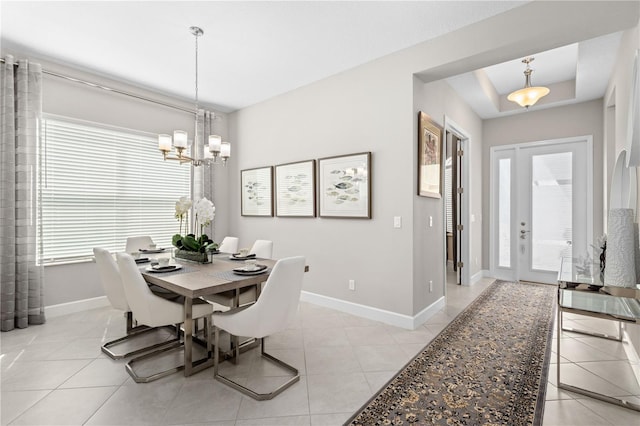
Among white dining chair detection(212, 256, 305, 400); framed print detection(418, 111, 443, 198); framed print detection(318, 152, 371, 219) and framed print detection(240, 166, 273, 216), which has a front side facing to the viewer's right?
framed print detection(418, 111, 443, 198)

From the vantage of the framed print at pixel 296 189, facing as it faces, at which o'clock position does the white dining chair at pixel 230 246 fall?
The white dining chair is roughly at 1 o'clock from the framed print.

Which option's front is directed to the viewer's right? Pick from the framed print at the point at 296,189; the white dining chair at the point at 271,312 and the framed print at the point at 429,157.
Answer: the framed print at the point at 429,157

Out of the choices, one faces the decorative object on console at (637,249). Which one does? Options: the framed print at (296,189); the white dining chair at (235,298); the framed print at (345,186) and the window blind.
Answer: the window blind

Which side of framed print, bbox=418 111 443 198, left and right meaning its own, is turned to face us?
right

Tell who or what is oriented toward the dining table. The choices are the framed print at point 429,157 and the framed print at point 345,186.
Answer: the framed print at point 345,186

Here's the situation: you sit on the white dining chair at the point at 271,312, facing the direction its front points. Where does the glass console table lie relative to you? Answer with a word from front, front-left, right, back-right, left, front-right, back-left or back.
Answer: back-right

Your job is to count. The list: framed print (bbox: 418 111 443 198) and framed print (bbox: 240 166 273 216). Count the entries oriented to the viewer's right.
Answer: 1

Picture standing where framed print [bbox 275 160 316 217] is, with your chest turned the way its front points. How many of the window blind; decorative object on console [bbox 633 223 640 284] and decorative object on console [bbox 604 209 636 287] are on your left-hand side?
2

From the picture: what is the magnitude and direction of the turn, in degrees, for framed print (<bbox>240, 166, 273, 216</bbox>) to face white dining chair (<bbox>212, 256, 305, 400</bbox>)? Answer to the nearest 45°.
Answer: approximately 45° to its left

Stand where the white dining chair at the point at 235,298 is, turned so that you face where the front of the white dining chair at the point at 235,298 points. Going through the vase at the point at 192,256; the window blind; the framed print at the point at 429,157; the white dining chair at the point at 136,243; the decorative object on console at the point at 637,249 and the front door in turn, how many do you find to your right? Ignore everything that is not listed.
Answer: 3
